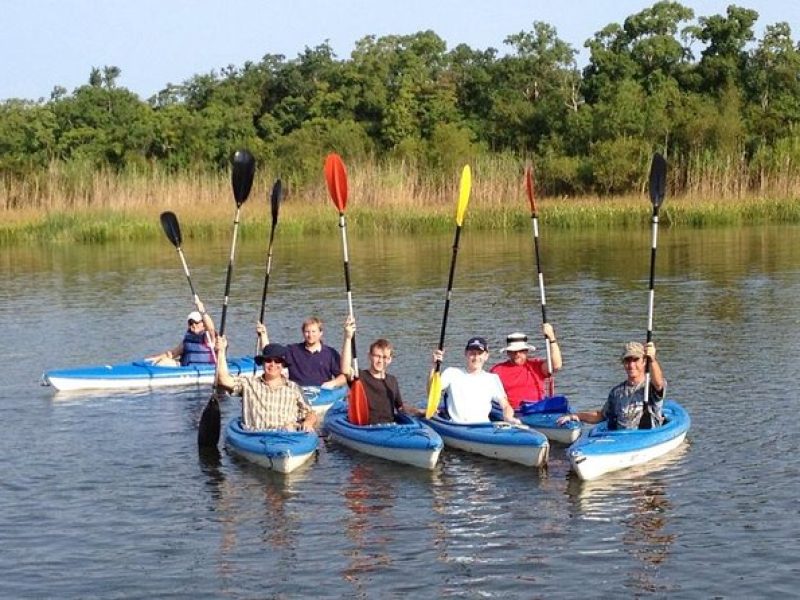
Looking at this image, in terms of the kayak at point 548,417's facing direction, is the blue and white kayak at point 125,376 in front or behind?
behind

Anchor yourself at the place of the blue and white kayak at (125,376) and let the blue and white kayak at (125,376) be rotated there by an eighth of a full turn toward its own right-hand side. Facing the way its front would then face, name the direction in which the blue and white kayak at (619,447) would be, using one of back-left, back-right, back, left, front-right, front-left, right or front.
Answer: back

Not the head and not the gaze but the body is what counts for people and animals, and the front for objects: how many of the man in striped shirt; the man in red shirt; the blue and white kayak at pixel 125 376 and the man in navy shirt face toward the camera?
3

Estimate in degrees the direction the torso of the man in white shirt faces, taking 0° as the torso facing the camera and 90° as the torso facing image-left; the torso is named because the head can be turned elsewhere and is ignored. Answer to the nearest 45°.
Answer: approximately 0°

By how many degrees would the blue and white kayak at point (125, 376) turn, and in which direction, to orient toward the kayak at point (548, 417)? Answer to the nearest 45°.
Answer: approximately 135° to its left

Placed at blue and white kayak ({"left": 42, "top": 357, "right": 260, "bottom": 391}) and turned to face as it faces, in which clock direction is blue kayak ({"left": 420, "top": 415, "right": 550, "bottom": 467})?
The blue kayak is roughly at 8 o'clock from the blue and white kayak.

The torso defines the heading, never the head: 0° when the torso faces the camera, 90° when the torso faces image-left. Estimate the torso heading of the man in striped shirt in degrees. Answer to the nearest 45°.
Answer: approximately 0°

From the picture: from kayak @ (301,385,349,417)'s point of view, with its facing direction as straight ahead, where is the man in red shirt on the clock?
The man in red shirt is roughly at 10 o'clock from the kayak.

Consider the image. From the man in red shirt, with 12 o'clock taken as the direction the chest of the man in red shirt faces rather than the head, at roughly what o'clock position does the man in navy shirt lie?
The man in navy shirt is roughly at 4 o'clock from the man in red shirt.

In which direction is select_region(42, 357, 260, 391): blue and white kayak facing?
to the viewer's left

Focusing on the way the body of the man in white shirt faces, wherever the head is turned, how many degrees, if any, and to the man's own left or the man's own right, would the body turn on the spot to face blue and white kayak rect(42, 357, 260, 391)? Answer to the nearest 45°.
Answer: approximately 135° to the man's own right

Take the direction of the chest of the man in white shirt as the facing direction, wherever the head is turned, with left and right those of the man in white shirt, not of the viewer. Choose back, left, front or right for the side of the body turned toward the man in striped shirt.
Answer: right
